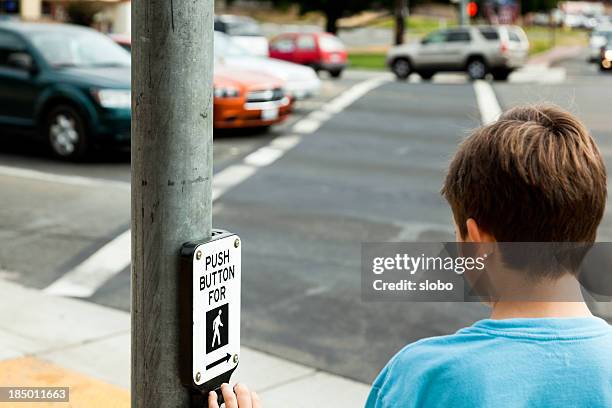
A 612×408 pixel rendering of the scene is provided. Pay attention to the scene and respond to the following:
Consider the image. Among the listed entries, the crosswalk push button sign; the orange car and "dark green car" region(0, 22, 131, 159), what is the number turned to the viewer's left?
0

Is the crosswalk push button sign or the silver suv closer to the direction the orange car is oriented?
the crosswalk push button sign

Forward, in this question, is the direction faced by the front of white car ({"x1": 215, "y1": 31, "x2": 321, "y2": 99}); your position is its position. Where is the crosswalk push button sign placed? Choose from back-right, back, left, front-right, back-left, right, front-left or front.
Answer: front-right

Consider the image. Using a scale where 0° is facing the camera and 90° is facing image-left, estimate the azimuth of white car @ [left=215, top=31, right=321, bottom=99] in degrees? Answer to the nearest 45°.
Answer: approximately 315°

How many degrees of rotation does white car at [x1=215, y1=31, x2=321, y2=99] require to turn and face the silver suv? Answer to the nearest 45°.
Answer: approximately 90° to its left

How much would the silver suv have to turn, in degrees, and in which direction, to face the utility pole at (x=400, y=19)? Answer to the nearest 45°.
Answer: approximately 45° to its right

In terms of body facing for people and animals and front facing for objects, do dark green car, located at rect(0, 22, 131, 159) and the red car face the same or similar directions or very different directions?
very different directions

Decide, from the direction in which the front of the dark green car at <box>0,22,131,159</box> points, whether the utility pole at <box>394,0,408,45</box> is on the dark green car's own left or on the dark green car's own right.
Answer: on the dark green car's own left

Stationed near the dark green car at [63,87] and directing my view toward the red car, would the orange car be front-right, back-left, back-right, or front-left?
front-right

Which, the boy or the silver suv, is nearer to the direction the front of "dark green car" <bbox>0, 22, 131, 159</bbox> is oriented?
the boy

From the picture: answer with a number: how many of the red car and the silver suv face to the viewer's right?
0

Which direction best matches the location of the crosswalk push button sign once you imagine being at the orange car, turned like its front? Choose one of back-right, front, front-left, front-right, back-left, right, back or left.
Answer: front-right

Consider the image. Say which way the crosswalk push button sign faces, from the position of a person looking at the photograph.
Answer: facing the viewer and to the right of the viewer

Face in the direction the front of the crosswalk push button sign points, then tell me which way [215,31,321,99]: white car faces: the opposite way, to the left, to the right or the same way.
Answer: the same way

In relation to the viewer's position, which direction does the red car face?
facing away from the viewer and to the left of the viewer

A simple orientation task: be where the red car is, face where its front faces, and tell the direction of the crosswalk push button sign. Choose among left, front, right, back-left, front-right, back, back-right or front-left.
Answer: back-left

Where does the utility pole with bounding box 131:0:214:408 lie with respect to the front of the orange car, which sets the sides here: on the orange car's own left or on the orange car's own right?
on the orange car's own right

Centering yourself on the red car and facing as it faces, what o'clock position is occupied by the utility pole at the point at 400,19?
The utility pole is roughly at 2 o'clock from the red car.
